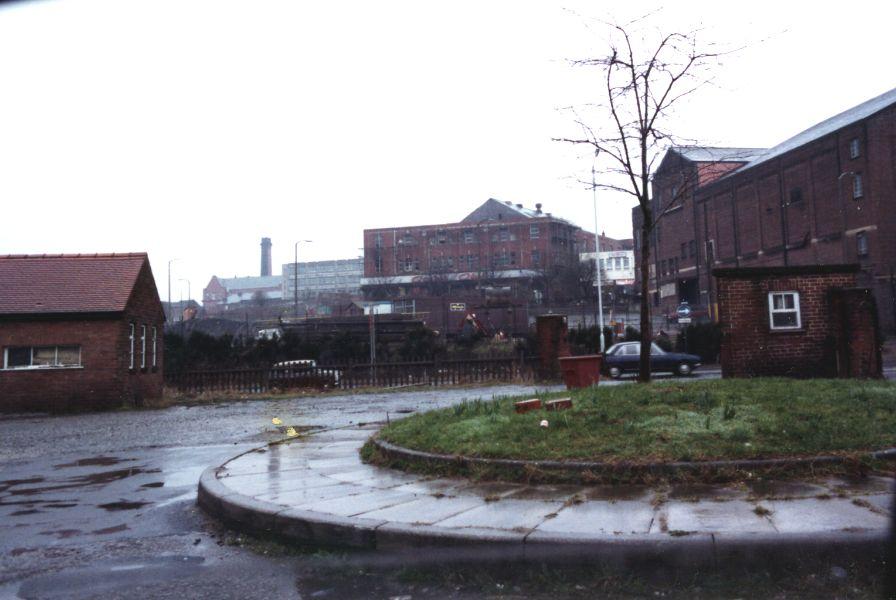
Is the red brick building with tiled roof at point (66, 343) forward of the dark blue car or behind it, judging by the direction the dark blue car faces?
behind

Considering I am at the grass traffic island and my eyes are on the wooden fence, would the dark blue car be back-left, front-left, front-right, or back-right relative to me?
front-right

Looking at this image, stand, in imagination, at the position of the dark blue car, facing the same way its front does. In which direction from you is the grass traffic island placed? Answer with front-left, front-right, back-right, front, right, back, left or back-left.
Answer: right

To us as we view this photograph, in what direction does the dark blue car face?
facing to the right of the viewer

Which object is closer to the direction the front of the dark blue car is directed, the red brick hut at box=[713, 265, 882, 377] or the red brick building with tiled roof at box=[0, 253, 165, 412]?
the red brick hut

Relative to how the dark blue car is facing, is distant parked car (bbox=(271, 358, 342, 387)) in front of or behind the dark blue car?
behind

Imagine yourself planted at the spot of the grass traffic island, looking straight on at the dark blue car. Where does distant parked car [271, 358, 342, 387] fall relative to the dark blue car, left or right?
left
